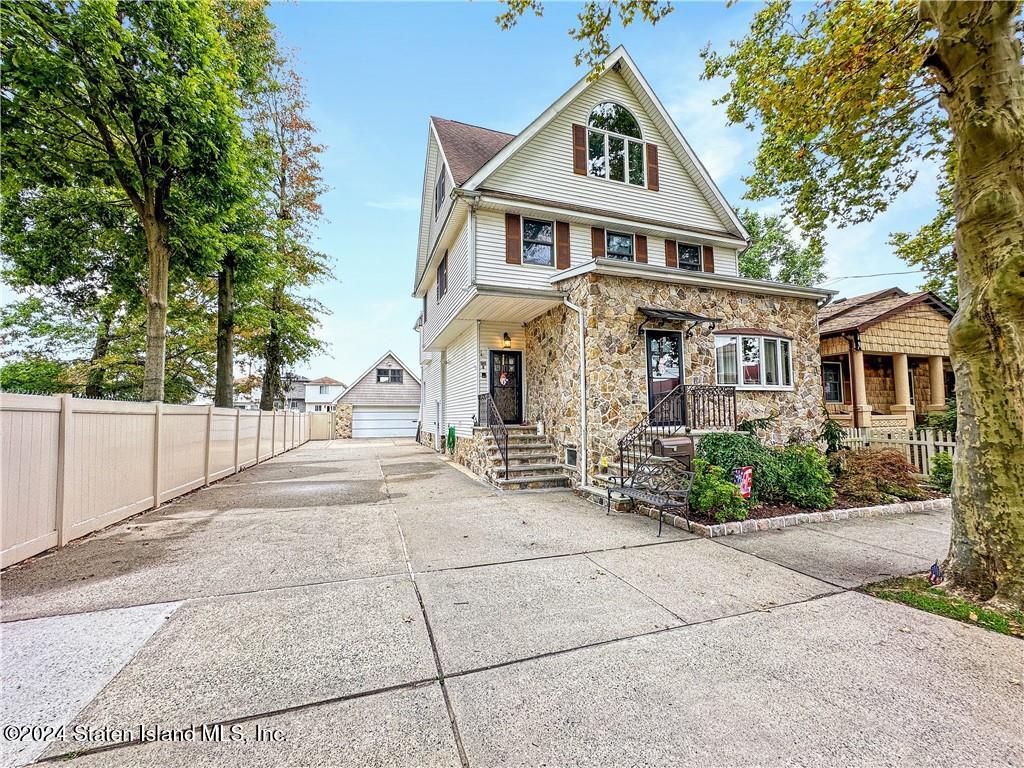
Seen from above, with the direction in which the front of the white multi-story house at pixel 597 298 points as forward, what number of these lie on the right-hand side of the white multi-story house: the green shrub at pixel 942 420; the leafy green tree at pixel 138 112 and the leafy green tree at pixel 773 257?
1

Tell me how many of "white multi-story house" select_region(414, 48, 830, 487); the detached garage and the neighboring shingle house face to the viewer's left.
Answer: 0

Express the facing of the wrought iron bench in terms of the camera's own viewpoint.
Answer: facing the viewer and to the left of the viewer

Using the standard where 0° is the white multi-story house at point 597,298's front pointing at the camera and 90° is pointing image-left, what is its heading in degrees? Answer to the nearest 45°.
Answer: approximately 315°

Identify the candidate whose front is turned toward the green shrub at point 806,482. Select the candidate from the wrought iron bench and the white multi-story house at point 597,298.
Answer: the white multi-story house

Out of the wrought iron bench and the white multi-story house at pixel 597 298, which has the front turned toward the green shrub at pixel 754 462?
the white multi-story house

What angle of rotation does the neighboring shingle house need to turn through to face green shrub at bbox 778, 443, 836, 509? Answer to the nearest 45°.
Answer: approximately 45° to its right

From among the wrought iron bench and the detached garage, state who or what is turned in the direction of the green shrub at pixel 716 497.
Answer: the detached garage

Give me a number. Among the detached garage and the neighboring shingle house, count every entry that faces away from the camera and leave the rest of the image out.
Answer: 0

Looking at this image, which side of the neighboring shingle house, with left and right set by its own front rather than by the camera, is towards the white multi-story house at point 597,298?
right

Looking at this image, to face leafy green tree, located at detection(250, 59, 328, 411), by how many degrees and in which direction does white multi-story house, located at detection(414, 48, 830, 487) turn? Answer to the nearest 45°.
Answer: approximately 135° to its right

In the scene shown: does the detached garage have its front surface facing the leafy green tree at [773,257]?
no

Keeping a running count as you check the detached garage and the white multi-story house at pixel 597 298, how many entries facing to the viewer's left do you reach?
0

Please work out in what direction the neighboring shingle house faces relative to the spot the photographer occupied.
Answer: facing the viewer and to the right of the viewer

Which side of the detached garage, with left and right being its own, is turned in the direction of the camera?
front

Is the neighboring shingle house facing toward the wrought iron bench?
no

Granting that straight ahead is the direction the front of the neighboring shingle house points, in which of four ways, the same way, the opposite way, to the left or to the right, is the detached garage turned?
the same way
